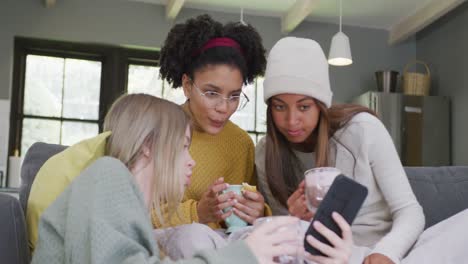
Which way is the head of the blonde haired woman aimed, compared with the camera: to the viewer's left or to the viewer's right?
to the viewer's right

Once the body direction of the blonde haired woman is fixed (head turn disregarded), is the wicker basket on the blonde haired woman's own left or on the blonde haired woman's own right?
on the blonde haired woman's own left

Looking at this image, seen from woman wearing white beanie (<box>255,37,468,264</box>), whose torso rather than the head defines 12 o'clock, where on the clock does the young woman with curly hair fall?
The young woman with curly hair is roughly at 2 o'clock from the woman wearing white beanie.

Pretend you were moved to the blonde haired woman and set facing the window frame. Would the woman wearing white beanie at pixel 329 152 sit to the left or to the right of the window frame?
right

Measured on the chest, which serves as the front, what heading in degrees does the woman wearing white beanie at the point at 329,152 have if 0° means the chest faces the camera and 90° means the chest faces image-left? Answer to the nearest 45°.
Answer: approximately 45°

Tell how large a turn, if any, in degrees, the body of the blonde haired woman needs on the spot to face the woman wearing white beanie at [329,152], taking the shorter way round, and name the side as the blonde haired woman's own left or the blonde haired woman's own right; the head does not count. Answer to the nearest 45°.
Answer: approximately 45° to the blonde haired woman's own left

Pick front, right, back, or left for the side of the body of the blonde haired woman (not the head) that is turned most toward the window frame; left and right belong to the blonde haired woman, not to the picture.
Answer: left

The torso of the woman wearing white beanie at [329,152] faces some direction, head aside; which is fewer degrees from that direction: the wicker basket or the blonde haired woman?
the blonde haired woman

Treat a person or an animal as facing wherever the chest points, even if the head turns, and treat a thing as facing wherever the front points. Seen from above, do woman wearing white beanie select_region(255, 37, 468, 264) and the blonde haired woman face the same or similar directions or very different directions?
very different directions

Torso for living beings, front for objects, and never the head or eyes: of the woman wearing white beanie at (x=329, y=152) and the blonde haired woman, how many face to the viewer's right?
1

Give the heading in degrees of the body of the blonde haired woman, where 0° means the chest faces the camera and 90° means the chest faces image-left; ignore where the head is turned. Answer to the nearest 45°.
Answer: approximately 270°

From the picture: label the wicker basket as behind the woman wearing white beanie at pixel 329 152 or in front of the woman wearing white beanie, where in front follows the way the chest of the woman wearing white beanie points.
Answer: behind

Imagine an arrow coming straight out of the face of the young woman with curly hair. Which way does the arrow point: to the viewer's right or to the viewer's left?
to the viewer's right

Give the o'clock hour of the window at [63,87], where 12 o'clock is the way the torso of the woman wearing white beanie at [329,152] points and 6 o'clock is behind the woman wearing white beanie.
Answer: The window is roughly at 3 o'clock from the woman wearing white beanie.
